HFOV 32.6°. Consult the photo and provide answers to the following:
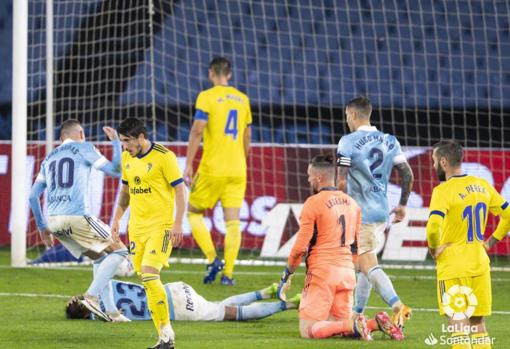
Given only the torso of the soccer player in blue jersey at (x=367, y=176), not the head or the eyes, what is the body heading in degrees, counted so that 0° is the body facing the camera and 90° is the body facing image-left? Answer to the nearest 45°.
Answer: approximately 135°

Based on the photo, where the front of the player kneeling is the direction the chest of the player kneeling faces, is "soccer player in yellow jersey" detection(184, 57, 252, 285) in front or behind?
in front

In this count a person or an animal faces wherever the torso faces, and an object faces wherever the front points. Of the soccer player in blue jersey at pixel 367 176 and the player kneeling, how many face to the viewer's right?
0

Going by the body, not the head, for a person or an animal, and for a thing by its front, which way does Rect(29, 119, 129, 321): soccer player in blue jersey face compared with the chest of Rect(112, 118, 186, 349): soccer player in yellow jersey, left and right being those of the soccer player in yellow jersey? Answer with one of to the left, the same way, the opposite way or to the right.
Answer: the opposite way

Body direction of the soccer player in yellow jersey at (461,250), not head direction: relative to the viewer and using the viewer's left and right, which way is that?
facing away from the viewer and to the left of the viewer

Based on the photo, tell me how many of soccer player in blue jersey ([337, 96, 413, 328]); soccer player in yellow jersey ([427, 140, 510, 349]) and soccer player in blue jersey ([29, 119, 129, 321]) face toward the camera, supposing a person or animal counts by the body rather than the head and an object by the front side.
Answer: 0

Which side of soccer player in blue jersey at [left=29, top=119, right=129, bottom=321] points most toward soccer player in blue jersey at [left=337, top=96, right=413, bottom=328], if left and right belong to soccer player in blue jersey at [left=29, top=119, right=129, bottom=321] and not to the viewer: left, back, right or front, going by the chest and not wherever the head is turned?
right

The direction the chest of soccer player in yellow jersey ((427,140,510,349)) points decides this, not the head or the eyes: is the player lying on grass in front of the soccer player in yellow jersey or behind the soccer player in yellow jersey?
in front

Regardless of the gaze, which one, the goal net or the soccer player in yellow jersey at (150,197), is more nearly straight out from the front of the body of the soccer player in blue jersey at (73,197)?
the goal net

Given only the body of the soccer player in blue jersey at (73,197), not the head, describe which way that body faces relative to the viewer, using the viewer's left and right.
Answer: facing away from the viewer and to the right of the viewer

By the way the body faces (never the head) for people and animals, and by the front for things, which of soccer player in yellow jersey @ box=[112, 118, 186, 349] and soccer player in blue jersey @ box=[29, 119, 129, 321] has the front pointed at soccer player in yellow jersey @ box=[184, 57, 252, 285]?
the soccer player in blue jersey

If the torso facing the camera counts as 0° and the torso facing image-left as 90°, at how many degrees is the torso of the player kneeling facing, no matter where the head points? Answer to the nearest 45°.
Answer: approximately 135°

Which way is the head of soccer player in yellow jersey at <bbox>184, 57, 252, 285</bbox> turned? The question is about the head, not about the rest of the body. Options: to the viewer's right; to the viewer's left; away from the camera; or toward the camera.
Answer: away from the camera

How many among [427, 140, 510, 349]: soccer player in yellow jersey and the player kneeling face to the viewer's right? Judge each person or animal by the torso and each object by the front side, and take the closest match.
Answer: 0

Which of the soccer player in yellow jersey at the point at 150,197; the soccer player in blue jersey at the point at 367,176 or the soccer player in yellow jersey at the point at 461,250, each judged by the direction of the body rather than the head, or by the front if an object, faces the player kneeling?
the soccer player in yellow jersey at the point at 461,250

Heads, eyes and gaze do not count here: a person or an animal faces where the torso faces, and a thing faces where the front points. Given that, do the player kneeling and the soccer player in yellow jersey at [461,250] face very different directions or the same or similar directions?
same or similar directions

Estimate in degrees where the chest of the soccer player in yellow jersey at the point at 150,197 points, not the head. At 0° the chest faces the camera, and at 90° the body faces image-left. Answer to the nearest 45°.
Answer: approximately 45°

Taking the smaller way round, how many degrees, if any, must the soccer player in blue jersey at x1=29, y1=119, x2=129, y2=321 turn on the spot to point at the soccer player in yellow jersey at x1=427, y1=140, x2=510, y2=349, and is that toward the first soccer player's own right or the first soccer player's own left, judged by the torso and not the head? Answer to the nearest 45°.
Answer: approximately 90° to the first soccer player's own right
